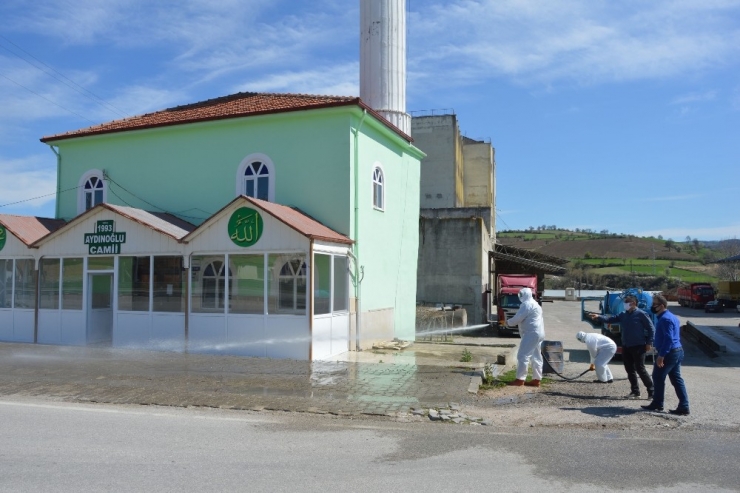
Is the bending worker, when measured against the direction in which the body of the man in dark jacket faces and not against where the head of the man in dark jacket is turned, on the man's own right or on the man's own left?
on the man's own right

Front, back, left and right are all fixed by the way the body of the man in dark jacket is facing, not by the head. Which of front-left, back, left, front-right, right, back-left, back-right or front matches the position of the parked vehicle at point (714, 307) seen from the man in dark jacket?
back-right

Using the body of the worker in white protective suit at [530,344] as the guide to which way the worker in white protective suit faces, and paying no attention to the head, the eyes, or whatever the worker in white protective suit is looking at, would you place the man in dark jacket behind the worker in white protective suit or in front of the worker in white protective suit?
behind

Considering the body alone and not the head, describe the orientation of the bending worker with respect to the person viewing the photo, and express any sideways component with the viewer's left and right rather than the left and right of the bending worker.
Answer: facing to the left of the viewer

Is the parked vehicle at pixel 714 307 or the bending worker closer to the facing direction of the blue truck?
the bending worker

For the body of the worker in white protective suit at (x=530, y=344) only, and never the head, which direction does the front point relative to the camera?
to the viewer's left
